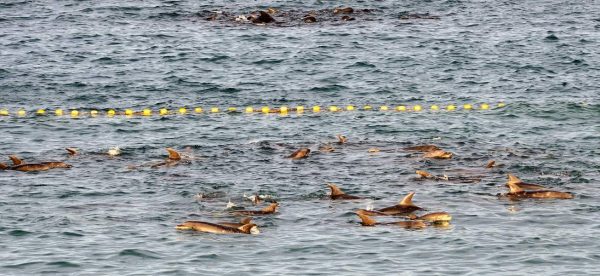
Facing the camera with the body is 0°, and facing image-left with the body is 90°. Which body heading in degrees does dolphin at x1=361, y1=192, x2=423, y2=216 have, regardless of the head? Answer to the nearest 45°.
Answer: approximately 90°

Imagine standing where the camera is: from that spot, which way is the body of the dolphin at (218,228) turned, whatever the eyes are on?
to the viewer's left

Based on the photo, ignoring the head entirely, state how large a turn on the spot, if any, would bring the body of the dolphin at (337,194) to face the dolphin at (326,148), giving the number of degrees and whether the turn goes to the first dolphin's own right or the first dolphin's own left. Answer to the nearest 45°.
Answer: approximately 90° to the first dolphin's own left

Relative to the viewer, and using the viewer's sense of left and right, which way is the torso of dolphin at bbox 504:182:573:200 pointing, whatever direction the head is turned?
facing to the right of the viewer

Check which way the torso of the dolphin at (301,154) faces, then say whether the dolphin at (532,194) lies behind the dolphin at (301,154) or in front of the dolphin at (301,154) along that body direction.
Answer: behind

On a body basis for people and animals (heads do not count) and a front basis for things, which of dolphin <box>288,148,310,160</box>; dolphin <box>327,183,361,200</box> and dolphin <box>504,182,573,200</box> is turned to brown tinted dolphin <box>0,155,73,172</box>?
dolphin <box>288,148,310,160</box>

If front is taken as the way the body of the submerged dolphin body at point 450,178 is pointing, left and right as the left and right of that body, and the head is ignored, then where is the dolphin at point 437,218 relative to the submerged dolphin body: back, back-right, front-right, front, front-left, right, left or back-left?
right

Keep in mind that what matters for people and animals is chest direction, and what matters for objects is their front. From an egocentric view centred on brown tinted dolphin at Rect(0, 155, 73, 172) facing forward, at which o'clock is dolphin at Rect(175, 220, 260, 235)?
The dolphin is roughly at 2 o'clock from the brown tinted dolphin.

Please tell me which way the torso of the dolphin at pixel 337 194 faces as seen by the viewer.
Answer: to the viewer's right

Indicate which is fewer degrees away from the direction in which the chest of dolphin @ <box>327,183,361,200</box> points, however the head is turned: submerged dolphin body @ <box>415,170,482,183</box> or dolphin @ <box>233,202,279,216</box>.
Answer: the submerged dolphin body

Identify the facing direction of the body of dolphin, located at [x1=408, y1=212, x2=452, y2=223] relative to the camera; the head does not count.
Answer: to the viewer's right

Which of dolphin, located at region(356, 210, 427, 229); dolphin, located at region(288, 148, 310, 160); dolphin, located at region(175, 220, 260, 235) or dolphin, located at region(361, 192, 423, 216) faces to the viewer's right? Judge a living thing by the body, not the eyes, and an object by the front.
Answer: dolphin, located at region(356, 210, 427, 229)
